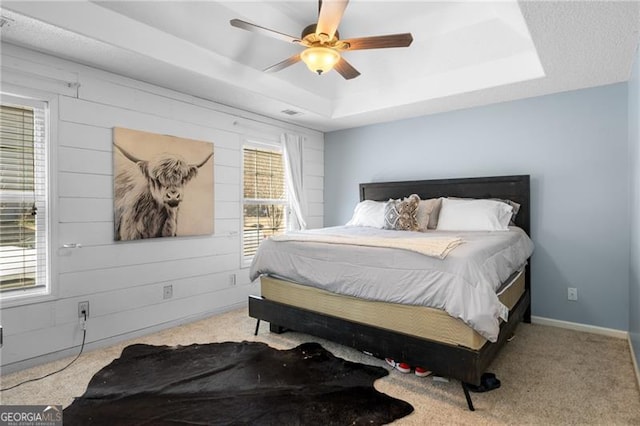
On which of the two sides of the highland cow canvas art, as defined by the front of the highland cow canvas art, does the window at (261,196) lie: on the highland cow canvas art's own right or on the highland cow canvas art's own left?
on the highland cow canvas art's own left

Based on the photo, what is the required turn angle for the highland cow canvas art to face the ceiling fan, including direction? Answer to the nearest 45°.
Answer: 0° — it already faces it

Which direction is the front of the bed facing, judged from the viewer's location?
facing the viewer and to the left of the viewer

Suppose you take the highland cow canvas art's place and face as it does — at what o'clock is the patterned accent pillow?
The patterned accent pillow is roughly at 11 o'clock from the highland cow canvas art.

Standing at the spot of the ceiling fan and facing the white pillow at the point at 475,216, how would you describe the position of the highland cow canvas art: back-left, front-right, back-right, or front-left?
back-left

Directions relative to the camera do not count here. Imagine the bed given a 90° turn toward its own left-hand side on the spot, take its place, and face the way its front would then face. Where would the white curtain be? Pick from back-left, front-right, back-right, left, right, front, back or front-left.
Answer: back

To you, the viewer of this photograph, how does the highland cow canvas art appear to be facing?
facing the viewer and to the right of the viewer

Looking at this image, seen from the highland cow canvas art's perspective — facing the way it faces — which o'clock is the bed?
The bed is roughly at 12 o'clock from the highland cow canvas art.

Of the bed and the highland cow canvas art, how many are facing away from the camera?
0

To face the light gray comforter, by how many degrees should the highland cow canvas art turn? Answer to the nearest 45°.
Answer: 0° — it already faces it
